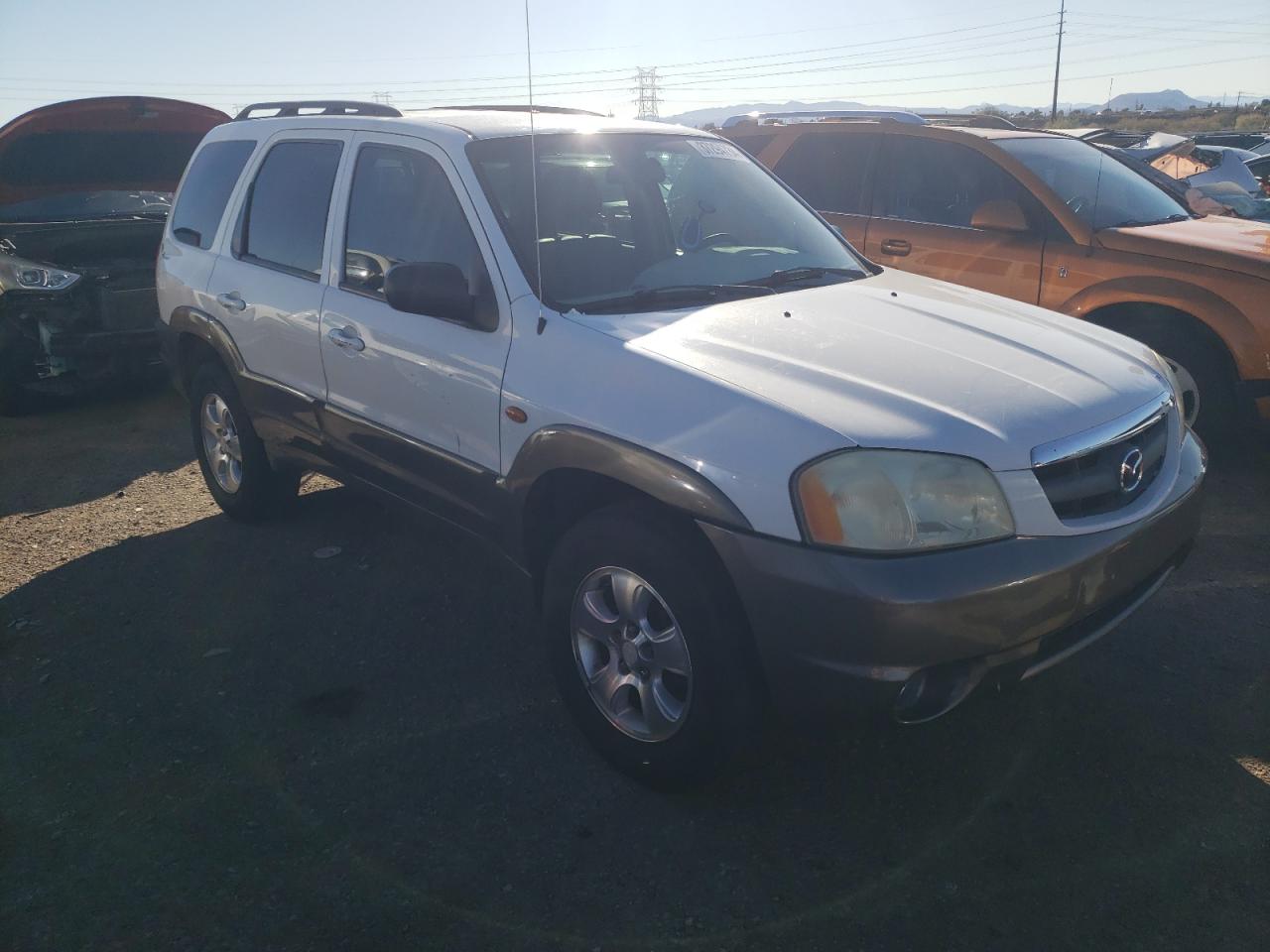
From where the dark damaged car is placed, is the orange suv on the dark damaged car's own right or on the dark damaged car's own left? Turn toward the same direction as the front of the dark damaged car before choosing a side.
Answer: on the dark damaged car's own left

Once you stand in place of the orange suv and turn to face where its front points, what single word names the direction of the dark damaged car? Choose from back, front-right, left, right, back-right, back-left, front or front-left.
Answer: back-right

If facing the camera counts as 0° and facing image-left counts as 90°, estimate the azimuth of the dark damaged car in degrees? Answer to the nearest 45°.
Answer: approximately 0°

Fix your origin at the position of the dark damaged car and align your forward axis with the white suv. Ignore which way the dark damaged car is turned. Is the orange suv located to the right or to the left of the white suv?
left

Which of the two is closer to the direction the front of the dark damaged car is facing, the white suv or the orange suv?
the white suv

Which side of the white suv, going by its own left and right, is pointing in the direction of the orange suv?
left

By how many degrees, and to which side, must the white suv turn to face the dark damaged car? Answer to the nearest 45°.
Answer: approximately 180°

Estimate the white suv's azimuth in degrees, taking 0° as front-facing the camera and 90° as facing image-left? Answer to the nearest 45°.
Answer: approximately 315°
